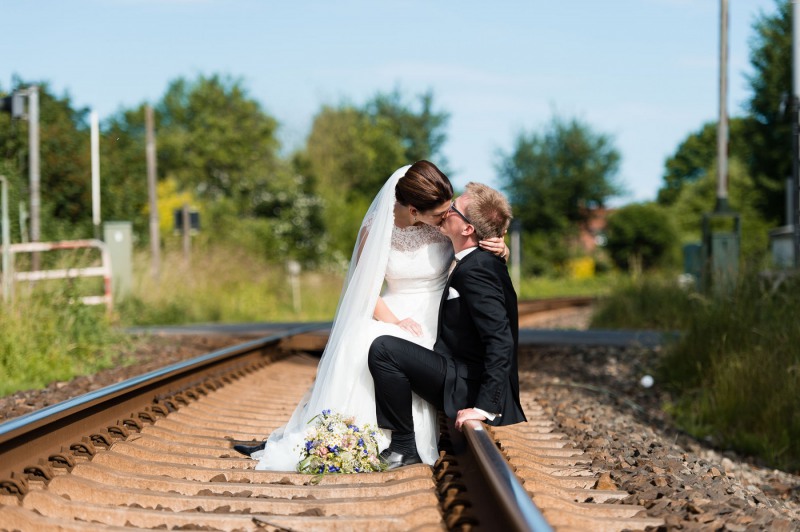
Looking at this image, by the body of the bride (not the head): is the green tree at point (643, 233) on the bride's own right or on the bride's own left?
on the bride's own left

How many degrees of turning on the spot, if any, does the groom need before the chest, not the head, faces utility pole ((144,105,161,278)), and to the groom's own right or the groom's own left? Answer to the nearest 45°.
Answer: approximately 90° to the groom's own right

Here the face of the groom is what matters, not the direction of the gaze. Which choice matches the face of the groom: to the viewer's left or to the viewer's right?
to the viewer's left

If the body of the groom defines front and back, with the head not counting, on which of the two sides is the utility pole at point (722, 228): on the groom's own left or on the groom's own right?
on the groom's own right

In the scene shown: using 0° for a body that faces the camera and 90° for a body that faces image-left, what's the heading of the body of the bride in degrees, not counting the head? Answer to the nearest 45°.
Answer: approximately 315°

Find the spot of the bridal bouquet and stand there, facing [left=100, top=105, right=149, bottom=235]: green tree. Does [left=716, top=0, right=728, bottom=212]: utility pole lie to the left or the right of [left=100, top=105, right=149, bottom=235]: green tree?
right

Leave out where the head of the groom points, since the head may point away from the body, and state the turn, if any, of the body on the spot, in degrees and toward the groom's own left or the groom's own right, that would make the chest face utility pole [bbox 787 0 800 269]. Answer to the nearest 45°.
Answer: approximately 135° to the groom's own right

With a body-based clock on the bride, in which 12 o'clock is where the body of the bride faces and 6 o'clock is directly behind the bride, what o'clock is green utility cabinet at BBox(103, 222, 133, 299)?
The green utility cabinet is roughly at 7 o'clock from the bride.

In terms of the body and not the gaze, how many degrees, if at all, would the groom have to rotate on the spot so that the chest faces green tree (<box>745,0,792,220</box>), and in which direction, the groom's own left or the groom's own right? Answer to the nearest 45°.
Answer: approximately 90° to the groom's own right

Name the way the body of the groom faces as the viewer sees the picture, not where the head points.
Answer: to the viewer's left
